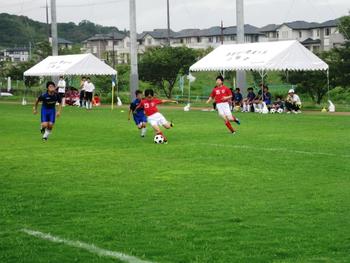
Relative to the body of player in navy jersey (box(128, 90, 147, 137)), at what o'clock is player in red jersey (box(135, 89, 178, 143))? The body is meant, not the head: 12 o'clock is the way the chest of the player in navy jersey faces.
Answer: The player in red jersey is roughly at 1 o'clock from the player in navy jersey.

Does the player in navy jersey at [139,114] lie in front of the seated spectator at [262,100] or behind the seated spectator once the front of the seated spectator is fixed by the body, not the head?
in front

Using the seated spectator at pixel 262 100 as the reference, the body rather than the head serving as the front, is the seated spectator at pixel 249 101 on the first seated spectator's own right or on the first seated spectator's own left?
on the first seated spectator's own right

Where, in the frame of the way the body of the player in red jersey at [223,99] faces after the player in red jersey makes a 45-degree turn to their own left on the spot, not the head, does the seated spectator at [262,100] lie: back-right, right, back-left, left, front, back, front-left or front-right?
back

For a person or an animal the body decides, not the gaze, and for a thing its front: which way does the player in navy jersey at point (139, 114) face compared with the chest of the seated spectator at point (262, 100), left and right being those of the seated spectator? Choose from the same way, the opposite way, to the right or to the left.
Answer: to the left

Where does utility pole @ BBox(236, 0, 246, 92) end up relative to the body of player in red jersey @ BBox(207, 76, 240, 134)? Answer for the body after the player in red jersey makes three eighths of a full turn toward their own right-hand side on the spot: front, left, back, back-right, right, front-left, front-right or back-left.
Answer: front

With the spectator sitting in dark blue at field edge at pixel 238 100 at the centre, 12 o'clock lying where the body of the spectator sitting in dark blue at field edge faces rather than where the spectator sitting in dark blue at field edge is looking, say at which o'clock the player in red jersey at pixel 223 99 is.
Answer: The player in red jersey is roughly at 12 o'clock from the spectator sitting in dark blue at field edge.

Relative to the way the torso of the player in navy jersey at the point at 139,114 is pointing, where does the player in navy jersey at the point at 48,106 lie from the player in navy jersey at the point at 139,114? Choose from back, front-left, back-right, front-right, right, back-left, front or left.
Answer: back-right

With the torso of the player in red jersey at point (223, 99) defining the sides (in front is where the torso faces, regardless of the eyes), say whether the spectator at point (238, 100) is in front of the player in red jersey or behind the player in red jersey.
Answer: behind
